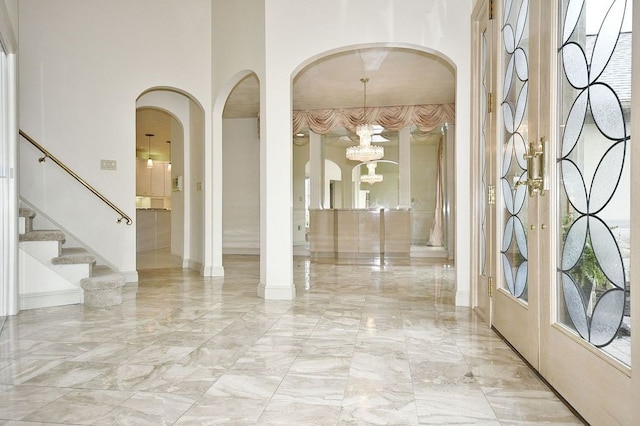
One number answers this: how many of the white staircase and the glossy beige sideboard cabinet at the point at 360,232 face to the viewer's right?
1

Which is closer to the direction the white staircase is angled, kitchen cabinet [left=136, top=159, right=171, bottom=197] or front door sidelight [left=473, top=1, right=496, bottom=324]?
the front door sidelight

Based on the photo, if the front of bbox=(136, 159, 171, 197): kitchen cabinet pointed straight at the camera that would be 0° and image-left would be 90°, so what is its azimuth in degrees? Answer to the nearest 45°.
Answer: approximately 0°

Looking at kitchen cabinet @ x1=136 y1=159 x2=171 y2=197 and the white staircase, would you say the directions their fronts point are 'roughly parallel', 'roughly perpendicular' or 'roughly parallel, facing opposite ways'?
roughly perpendicular

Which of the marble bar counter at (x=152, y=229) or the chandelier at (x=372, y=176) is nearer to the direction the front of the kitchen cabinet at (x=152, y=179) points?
the marble bar counter

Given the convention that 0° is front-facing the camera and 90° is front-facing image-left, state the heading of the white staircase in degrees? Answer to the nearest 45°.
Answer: approximately 270°

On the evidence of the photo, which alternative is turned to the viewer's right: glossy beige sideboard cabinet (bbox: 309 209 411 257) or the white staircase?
the white staircase

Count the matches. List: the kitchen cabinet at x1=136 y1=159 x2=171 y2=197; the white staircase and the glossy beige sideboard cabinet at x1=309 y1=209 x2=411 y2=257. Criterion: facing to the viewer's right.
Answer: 1

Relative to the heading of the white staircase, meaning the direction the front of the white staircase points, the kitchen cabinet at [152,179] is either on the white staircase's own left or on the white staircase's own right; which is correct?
on the white staircase's own left

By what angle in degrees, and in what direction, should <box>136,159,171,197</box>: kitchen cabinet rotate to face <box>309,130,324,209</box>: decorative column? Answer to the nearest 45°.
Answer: approximately 45° to its left

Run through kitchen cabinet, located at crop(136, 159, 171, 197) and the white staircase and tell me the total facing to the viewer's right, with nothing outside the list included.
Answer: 1

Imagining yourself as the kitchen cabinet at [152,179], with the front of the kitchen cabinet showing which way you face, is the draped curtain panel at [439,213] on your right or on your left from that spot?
on your left
